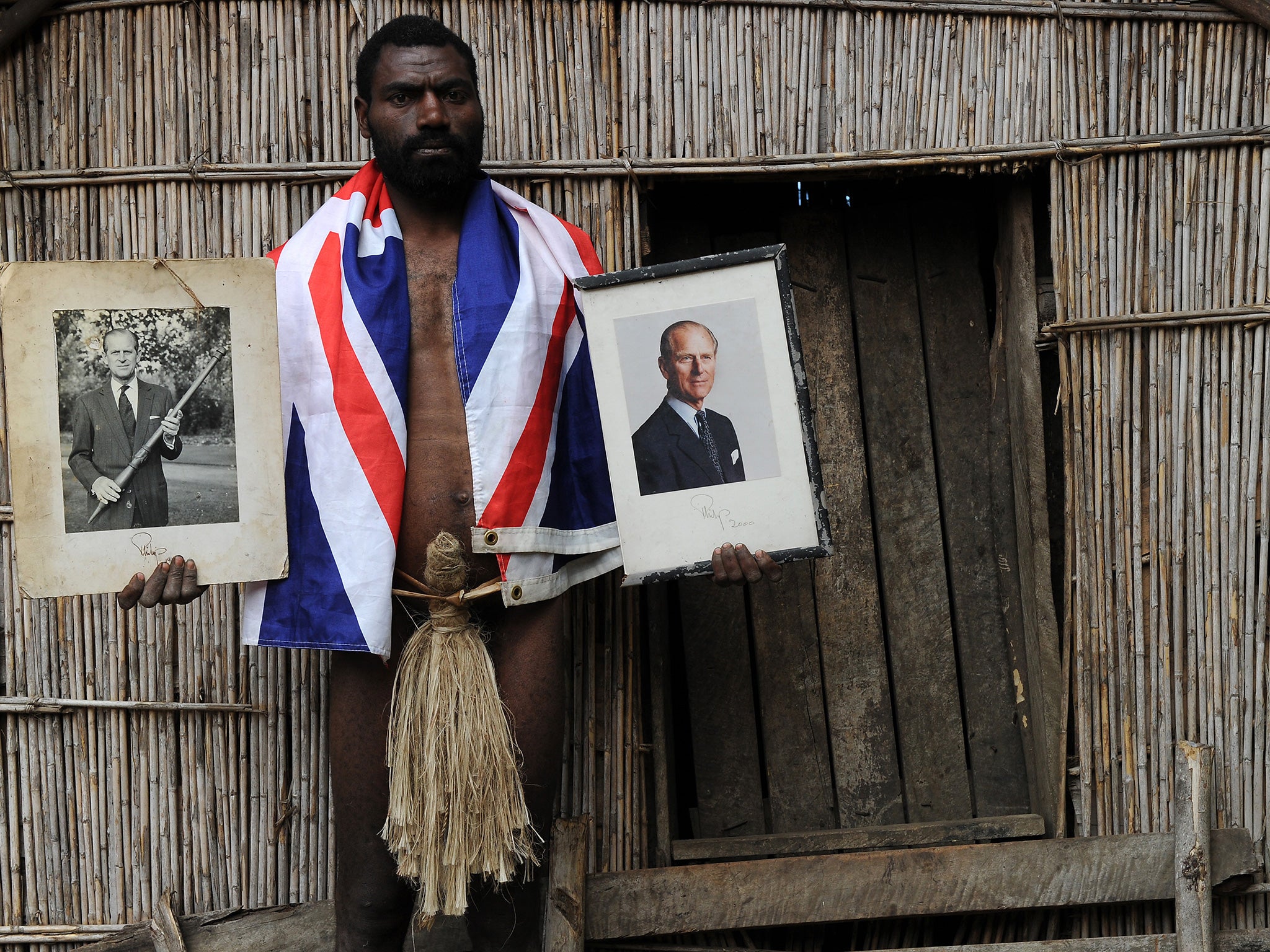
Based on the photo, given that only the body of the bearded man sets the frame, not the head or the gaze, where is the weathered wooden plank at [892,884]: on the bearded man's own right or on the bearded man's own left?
on the bearded man's own left

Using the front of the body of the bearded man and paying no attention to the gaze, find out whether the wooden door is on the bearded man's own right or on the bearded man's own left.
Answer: on the bearded man's own left

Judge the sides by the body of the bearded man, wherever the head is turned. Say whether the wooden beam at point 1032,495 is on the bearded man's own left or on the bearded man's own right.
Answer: on the bearded man's own left

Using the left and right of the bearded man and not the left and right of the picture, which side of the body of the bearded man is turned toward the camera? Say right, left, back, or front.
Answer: front

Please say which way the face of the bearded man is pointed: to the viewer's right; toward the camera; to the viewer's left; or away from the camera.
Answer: toward the camera
